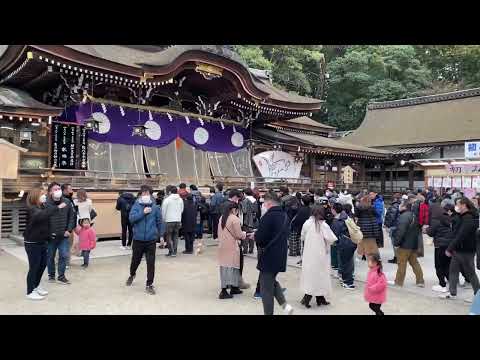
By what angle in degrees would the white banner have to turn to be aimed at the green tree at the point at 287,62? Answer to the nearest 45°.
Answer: approximately 135° to its right

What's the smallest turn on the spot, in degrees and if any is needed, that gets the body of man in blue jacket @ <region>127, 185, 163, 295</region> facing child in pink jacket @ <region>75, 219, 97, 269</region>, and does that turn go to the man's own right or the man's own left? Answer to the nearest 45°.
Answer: approximately 135° to the man's own right

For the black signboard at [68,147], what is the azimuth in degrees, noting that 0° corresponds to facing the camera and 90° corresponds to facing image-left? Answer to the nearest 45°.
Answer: approximately 0°

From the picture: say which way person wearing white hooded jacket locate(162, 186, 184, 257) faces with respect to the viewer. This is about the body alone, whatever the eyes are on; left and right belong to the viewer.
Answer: facing away from the viewer

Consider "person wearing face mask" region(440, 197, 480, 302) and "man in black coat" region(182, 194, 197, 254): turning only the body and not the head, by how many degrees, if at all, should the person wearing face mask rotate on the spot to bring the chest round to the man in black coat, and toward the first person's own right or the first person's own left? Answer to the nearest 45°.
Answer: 0° — they already face them

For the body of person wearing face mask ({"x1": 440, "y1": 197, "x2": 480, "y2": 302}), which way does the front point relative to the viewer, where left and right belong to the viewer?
facing to the left of the viewer

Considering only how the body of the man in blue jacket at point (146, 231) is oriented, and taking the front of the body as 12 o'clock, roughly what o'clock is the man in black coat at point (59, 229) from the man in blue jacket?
The man in black coat is roughly at 4 o'clock from the man in blue jacket.

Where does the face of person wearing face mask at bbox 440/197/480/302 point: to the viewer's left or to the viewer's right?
to the viewer's left
